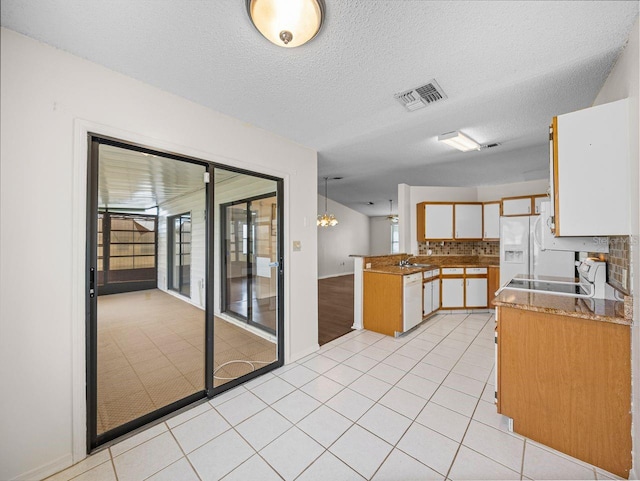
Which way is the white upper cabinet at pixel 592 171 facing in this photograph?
to the viewer's left

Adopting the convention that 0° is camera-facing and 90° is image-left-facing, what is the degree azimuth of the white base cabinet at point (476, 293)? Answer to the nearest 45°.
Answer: approximately 0°

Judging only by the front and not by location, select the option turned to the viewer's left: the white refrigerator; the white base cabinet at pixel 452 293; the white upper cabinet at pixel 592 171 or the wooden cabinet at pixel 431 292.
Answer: the white upper cabinet

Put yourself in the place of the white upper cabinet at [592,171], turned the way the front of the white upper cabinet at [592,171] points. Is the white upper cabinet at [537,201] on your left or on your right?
on your right

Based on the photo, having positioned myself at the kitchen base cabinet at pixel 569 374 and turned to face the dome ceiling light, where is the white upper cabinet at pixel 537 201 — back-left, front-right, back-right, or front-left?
back-right

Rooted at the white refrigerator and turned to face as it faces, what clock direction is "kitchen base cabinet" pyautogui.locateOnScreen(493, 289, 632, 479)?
The kitchen base cabinet is roughly at 12 o'clock from the white refrigerator.

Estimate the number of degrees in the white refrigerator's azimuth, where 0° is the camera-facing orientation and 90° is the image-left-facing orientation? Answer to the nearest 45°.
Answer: approximately 0°
